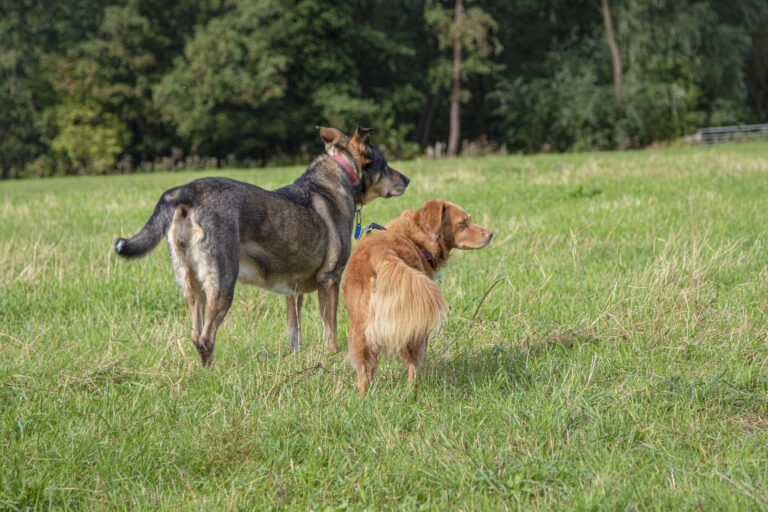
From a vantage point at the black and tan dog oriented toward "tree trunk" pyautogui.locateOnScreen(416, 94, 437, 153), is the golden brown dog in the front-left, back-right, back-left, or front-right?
back-right

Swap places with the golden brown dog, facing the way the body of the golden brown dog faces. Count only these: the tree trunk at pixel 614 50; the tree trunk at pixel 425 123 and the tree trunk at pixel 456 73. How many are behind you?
0

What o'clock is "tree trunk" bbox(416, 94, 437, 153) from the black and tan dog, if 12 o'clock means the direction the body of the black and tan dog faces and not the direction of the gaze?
The tree trunk is roughly at 11 o'clock from the black and tan dog.

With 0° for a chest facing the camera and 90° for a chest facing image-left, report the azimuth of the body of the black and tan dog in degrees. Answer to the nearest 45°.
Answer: approximately 225°

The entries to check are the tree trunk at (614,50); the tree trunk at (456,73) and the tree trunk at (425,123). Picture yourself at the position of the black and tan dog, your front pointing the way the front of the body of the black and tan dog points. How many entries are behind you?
0

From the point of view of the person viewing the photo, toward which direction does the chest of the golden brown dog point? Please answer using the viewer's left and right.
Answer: facing away from the viewer and to the right of the viewer

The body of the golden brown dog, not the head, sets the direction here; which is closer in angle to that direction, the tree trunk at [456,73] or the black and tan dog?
the tree trunk

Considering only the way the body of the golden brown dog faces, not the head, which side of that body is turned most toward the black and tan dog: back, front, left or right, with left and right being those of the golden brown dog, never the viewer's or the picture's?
left

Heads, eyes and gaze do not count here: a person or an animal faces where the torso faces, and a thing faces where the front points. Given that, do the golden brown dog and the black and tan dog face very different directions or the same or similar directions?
same or similar directions

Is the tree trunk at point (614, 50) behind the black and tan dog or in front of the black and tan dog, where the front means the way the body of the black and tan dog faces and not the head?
in front

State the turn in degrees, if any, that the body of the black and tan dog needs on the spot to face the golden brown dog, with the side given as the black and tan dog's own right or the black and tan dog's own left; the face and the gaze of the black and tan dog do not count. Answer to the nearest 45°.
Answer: approximately 90° to the black and tan dog's own right

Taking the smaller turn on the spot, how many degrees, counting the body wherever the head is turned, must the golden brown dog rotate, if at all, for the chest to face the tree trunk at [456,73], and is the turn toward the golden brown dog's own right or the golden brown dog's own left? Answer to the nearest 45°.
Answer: approximately 45° to the golden brown dog's own left

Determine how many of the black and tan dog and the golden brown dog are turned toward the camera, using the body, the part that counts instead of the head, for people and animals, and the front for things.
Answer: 0

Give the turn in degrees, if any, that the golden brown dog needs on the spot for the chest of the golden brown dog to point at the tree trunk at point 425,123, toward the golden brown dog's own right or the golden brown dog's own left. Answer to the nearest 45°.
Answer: approximately 45° to the golden brown dog's own left

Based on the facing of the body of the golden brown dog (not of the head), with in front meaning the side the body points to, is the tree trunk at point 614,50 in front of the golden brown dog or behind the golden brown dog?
in front
